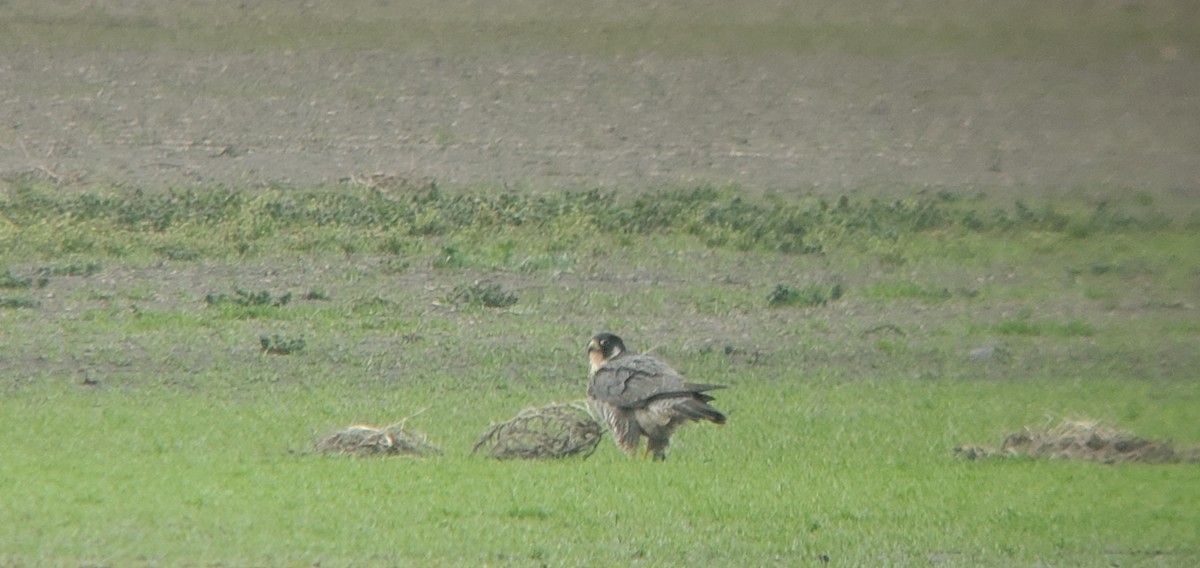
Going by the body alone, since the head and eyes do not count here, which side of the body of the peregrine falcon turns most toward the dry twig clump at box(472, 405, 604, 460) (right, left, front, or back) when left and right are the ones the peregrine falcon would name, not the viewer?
front

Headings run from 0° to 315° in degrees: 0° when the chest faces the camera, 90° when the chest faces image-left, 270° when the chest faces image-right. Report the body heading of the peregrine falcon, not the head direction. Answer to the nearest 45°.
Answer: approximately 90°
